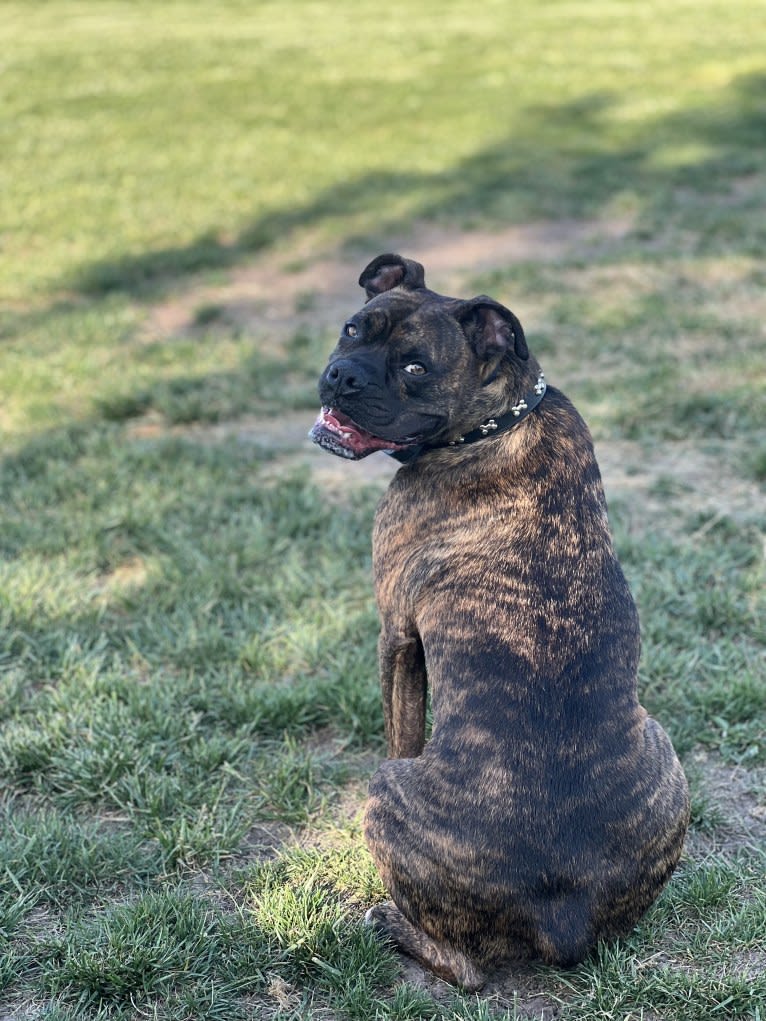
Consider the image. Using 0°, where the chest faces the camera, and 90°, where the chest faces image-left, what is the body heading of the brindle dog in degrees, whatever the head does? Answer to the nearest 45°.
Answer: approximately 135°
